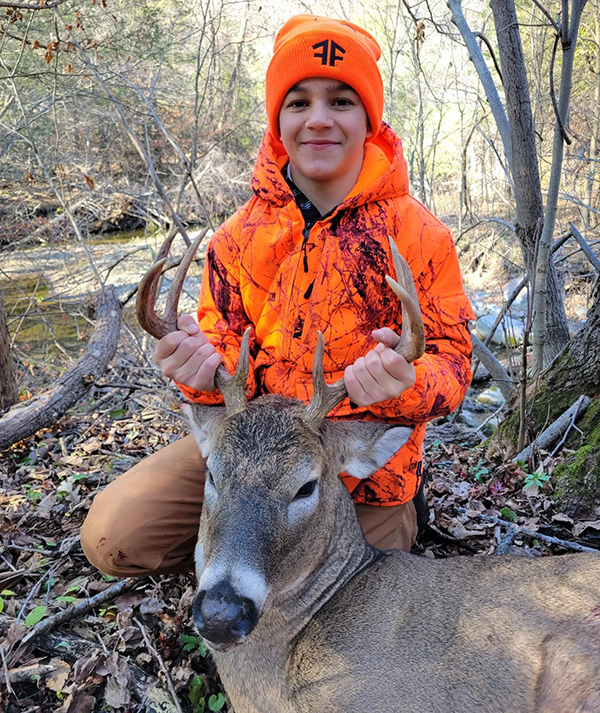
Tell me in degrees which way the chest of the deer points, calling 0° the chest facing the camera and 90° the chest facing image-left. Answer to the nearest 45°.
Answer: approximately 45°

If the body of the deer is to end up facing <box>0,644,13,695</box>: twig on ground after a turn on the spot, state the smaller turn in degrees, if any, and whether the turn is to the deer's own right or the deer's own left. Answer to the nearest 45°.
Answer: approximately 45° to the deer's own right

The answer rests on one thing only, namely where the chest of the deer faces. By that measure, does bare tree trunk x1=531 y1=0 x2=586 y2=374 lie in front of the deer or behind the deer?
behind

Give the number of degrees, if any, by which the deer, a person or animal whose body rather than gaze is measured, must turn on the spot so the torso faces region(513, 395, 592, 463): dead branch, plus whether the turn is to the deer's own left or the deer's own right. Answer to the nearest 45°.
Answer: approximately 180°

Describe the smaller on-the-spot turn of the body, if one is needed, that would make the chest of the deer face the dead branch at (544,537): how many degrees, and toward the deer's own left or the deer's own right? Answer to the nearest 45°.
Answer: approximately 180°

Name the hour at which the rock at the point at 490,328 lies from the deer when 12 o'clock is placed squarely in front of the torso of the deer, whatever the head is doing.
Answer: The rock is roughly at 5 o'clock from the deer.

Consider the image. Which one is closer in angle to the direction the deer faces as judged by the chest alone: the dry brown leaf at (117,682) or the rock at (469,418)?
the dry brown leaf
